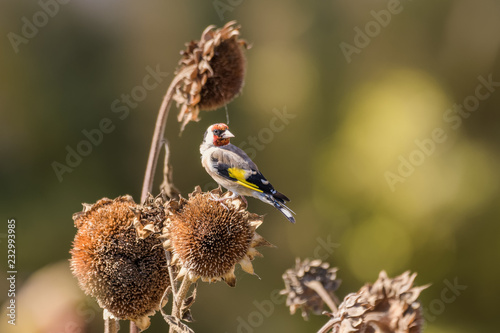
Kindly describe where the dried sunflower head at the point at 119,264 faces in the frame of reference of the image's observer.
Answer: facing the viewer

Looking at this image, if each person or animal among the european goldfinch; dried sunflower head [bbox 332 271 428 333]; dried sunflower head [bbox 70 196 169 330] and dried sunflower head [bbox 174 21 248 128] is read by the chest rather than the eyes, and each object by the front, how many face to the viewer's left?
1

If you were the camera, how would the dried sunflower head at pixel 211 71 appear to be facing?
facing the viewer and to the right of the viewer

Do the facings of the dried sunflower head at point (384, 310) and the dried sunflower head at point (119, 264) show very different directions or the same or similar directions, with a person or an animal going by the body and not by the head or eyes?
very different directions

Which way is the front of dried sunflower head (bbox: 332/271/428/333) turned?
away from the camera

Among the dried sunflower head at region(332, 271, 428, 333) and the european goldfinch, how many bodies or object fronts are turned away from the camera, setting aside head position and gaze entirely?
1

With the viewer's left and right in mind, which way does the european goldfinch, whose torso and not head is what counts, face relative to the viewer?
facing to the left of the viewer
